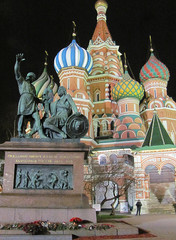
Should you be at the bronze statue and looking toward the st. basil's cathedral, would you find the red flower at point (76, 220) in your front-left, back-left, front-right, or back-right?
back-right

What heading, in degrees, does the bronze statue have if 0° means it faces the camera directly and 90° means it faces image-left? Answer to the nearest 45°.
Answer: approximately 45°

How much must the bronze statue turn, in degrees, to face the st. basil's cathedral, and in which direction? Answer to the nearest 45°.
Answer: approximately 135° to its right
